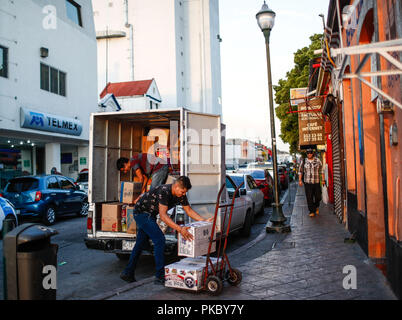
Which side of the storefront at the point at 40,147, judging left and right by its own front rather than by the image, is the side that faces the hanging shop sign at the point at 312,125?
front

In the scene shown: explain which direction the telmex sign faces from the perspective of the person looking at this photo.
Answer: facing the viewer and to the right of the viewer

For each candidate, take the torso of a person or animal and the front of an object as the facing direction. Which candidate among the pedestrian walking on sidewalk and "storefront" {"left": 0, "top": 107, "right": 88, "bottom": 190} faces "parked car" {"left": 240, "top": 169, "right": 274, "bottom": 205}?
the storefront

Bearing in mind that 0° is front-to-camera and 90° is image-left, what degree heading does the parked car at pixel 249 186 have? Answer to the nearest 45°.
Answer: approximately 225°

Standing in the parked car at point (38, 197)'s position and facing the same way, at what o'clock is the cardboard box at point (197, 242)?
The cardboard box is roughly at 4 o'clock from the parked car.

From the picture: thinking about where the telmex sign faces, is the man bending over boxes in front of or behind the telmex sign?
in front

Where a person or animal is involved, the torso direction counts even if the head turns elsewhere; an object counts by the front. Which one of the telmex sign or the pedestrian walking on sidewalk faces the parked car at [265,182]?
the telmex sign
